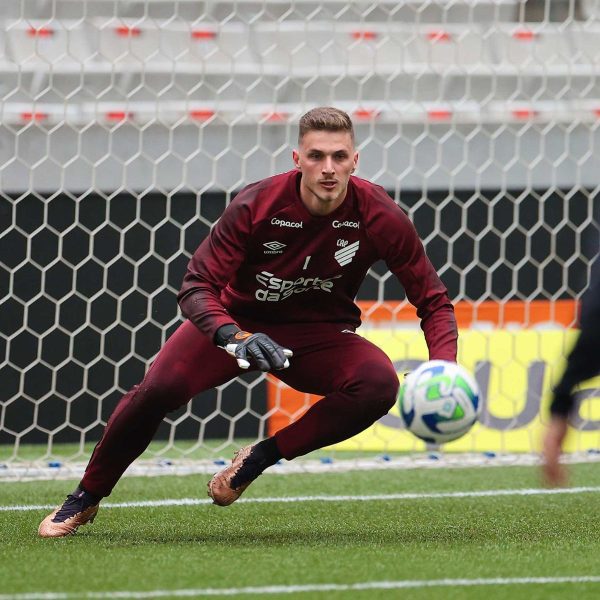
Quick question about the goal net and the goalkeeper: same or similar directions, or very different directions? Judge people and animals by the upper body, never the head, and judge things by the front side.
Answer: same or similar directions

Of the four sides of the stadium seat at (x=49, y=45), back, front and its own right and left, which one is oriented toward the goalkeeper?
front

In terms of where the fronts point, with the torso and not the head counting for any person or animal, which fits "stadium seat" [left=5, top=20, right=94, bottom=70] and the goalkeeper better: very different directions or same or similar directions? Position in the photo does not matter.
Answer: same or similar directions

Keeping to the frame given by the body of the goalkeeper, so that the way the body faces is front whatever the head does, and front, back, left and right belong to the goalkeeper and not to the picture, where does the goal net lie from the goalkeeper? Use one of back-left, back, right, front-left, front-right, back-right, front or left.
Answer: back

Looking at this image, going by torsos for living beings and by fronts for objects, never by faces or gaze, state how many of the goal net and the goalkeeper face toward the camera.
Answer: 2

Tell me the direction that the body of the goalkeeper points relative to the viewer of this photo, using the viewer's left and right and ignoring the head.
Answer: facing the viewer

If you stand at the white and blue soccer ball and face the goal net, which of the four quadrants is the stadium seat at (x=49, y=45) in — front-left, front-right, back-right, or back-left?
front-left

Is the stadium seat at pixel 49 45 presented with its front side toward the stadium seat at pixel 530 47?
no

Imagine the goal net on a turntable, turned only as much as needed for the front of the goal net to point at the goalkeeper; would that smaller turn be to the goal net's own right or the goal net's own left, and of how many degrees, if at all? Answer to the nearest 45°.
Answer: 0° — it already faces them

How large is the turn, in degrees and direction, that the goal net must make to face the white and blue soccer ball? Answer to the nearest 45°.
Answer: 0° — it already faces it

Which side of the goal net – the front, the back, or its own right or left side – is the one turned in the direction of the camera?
front

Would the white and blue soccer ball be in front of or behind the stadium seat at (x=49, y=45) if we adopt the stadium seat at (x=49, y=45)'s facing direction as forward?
in front
